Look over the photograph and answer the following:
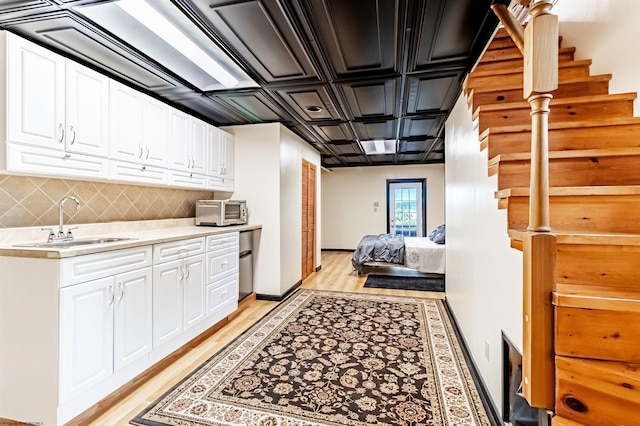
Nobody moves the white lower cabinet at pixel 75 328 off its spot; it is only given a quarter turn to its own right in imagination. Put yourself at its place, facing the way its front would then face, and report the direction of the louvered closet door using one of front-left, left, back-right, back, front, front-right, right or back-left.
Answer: back

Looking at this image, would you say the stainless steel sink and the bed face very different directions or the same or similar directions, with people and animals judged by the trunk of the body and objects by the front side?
very different directions

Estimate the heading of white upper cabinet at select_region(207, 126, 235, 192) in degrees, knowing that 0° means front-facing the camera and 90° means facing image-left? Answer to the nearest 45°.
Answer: approximately 315°

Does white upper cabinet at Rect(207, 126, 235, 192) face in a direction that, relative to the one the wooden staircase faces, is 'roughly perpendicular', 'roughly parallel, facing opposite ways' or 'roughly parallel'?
roughly perpendicular

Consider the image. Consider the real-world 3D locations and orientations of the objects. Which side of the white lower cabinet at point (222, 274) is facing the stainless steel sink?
right

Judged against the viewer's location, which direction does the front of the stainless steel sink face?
facing the viewer and to the right of the viewer

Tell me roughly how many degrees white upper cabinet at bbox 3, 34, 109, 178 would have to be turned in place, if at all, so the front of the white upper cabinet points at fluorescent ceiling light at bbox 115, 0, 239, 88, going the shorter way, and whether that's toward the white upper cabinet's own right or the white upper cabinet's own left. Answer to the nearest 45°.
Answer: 0° — it already faces it

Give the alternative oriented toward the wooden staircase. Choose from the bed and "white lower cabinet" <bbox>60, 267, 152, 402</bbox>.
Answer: the white lower cabinet

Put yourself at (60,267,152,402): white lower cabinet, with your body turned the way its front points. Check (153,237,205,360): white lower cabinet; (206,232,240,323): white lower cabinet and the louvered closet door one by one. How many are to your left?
3

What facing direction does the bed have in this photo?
to the viewer's left

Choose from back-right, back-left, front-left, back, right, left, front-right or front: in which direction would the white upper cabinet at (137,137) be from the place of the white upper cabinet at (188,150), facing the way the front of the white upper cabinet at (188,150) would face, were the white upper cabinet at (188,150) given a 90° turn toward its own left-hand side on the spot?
back
